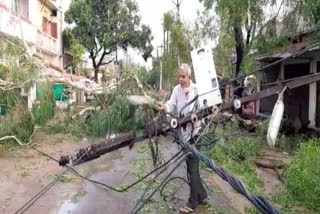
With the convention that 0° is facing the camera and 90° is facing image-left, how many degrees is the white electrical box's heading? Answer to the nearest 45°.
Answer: approximately 0°

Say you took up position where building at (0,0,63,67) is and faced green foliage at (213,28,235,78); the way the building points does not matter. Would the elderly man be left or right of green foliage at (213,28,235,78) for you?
right

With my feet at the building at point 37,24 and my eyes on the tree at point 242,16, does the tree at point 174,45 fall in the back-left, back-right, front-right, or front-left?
front-left

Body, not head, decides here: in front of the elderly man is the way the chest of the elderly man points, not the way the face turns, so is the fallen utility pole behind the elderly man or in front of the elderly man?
in front

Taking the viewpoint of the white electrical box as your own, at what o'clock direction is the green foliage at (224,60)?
The green foliage is roughly at 6 o'clock from the white electrical box.

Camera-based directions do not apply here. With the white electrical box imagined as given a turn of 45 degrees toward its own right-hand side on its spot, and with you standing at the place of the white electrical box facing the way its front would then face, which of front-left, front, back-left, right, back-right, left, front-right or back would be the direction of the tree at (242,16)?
back-right

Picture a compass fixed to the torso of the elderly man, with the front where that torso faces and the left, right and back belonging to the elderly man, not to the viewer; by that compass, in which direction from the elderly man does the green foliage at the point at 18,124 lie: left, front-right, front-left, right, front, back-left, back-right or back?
right

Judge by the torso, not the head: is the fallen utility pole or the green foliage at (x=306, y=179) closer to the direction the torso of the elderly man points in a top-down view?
the fallen utility pole

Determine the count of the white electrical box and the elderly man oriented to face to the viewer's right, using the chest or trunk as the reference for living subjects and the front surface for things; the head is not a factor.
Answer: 0

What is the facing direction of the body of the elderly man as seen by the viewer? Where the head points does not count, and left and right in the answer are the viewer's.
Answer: facing the viewer and to the left of the viewer

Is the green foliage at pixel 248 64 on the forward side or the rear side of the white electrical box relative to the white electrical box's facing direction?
on the rear side
